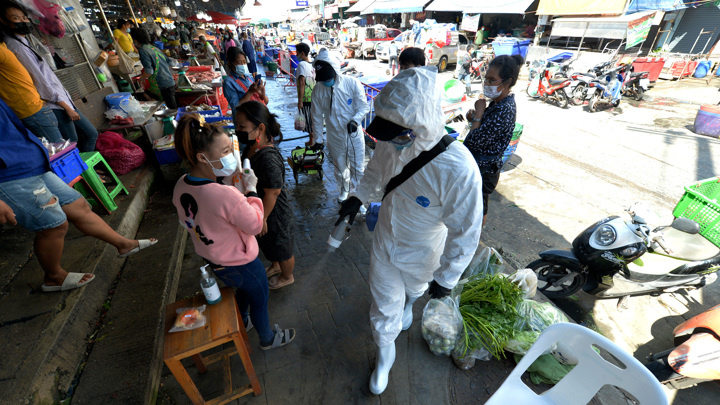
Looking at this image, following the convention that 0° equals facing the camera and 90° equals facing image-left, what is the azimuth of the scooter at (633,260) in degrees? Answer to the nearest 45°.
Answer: approximately 45°

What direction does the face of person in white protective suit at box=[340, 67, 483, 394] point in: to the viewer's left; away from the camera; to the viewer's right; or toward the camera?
to the viewer's left

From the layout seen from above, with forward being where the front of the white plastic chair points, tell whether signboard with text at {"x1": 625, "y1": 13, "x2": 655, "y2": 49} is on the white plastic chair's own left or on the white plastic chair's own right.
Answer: on the white plastic chair's own right

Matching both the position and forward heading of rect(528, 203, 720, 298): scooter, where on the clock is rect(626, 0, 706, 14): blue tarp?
The blue tarp is roughly at 4 o'clock from the scooter.

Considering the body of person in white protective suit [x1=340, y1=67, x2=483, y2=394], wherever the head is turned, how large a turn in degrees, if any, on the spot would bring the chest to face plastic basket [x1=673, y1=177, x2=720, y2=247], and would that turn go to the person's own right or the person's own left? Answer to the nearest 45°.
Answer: approximately 180°

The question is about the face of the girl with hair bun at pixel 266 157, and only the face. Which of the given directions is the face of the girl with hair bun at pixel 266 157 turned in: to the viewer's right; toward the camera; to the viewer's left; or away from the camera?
to the viewer's left

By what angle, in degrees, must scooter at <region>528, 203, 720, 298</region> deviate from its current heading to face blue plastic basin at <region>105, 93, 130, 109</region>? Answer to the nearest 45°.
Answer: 0° — it already faces it
